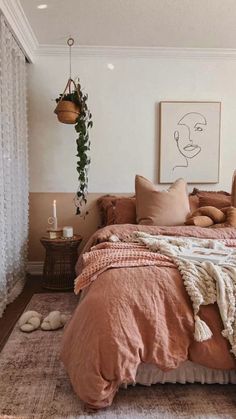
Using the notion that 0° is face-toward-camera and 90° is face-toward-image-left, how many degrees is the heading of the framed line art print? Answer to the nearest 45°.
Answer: approximately 0°

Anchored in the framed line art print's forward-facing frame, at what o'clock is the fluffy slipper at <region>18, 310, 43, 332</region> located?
The fluffy slipper is roughly at 1 o'clock from the framed line art print.

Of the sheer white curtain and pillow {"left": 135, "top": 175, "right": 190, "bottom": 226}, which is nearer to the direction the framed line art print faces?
the pillow

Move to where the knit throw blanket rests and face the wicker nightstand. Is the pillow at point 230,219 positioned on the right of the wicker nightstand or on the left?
right

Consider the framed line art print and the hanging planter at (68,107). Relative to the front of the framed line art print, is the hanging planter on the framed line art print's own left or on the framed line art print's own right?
on the framed line art print's own right

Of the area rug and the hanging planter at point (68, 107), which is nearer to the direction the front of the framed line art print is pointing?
the area rug

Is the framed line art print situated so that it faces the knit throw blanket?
yes

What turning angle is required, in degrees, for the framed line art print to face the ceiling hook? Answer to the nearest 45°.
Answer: approximately 90° to its right

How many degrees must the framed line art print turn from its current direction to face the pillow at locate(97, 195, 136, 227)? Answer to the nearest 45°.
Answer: approximately 45° to its right

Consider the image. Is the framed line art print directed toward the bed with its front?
yes

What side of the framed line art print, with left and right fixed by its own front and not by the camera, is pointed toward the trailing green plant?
right

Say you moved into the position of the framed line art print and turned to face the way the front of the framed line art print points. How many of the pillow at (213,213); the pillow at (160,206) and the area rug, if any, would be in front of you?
3

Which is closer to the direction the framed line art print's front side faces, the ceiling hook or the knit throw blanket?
the knit throw blanket
